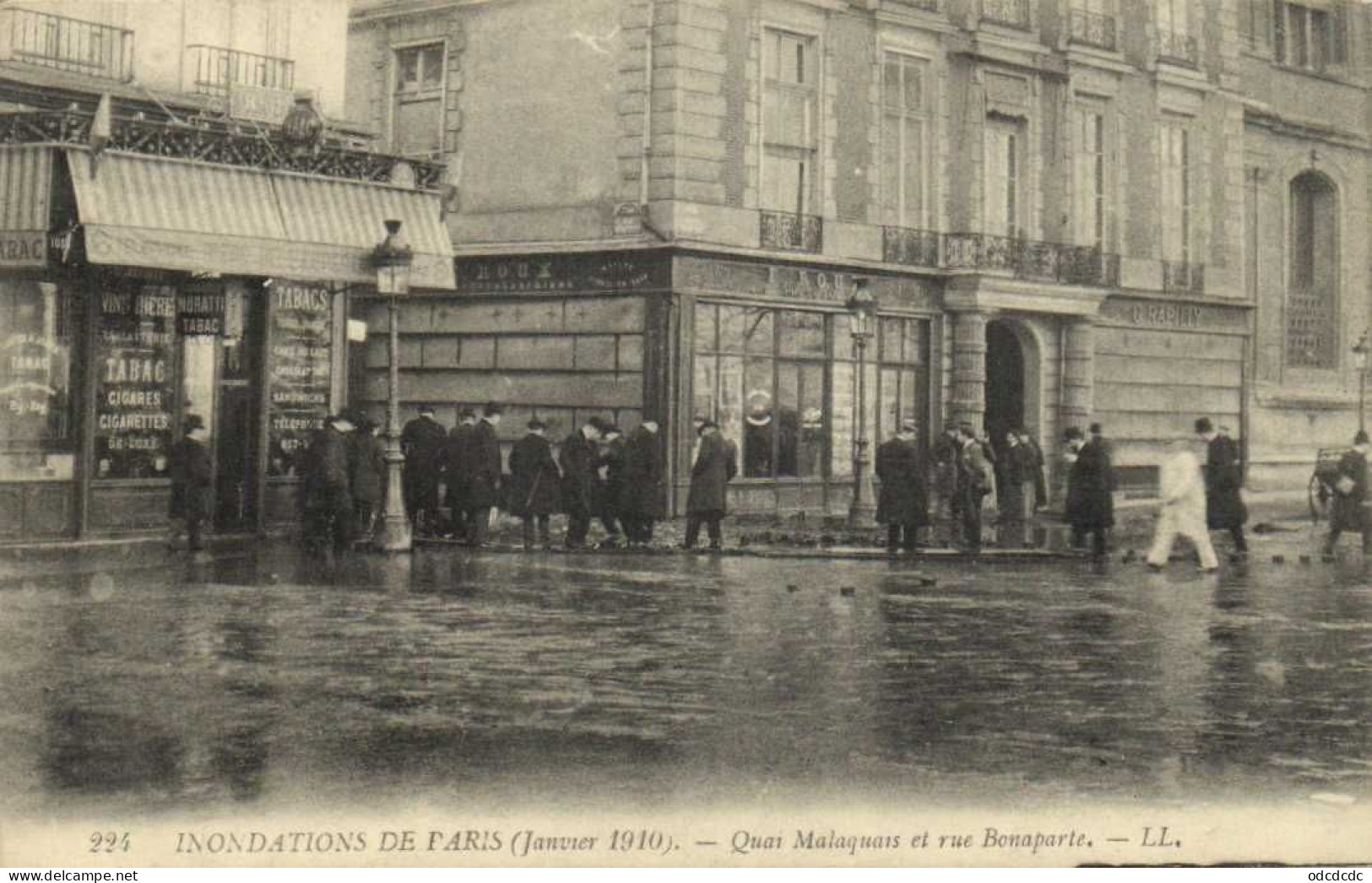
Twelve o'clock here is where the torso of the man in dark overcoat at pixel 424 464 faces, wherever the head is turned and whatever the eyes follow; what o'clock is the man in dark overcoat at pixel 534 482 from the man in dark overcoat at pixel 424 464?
the man in dark overcoat at pixel 534 482 is roughly at 4 o'clock from the man in dark overcoat at pixel 424 464.

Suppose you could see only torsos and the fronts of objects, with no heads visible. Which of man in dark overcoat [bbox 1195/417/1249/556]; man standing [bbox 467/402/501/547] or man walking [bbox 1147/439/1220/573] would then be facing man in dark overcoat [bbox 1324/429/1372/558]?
man standing [bbox 467/402/501/547]

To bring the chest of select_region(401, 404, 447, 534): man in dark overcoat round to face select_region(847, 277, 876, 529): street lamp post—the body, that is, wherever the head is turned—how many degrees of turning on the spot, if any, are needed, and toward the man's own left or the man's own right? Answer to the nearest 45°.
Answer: approximately 90° to the man's own right

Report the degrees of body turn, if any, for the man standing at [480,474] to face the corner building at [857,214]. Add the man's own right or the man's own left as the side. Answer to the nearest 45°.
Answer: approximately 45° to the man's own left

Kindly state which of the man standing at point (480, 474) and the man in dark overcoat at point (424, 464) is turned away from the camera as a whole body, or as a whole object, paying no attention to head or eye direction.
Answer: the man in dark overcoat

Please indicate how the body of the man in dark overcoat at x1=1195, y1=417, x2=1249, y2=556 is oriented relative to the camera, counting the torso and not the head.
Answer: to the viewer's left

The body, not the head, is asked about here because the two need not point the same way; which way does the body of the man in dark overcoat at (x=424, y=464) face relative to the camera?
away from the camera
